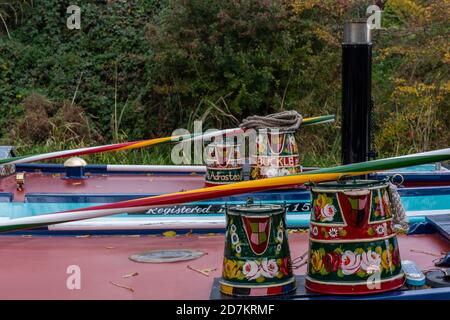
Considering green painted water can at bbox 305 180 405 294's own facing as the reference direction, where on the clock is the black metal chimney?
The black metal chimney is roughly at 6 o'clock from the green painted water can.

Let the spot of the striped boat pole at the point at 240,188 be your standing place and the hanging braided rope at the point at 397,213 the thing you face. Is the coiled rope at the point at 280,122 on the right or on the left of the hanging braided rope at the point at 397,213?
left

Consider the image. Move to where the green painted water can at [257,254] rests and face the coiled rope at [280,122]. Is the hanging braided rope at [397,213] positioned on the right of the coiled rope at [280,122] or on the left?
right

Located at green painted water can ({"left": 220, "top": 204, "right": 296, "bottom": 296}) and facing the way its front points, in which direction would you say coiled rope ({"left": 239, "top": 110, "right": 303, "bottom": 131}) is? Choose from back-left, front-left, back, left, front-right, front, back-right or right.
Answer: back

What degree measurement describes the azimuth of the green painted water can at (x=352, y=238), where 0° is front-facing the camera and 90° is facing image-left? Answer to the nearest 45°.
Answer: approximately 0°

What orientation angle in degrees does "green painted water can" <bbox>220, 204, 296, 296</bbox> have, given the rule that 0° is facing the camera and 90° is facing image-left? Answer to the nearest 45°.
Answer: approximately 0°

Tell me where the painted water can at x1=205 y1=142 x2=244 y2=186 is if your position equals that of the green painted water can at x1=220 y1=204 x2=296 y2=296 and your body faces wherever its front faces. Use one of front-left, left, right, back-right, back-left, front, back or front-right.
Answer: back

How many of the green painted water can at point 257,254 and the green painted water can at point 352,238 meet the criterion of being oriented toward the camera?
2

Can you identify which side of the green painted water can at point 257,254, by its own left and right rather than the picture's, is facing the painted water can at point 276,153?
back
